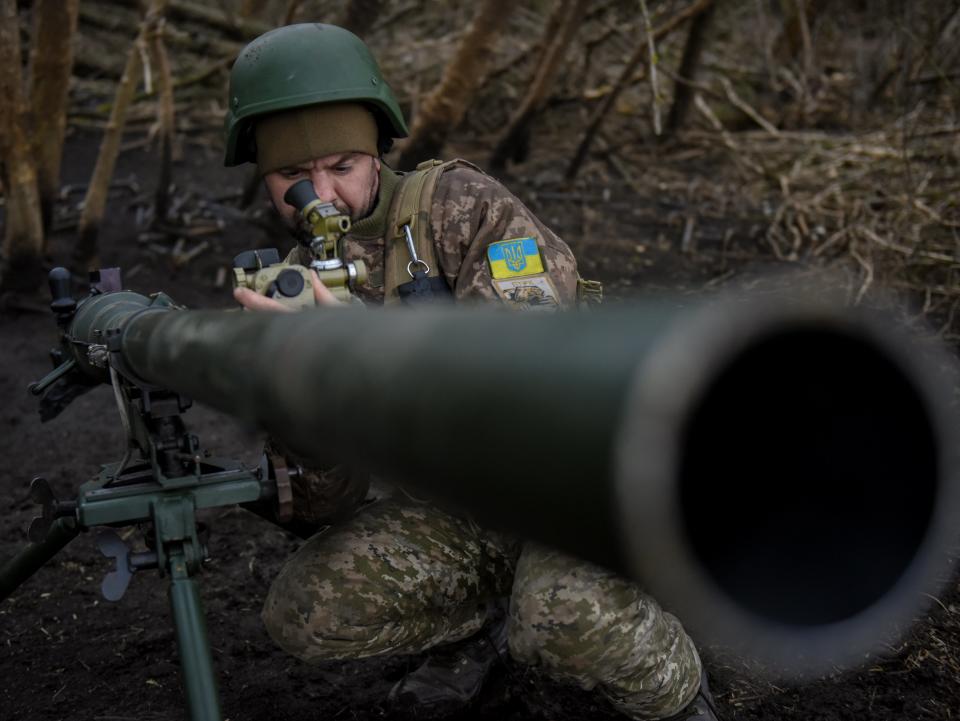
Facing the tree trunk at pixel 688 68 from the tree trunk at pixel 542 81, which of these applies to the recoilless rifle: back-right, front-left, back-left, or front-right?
back-right

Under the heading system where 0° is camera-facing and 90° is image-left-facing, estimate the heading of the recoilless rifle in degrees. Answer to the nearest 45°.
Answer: approximately 315°

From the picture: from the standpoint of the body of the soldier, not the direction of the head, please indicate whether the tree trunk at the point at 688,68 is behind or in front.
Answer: behind

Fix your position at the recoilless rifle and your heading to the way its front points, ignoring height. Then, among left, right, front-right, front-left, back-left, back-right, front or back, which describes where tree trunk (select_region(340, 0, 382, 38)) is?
back-left

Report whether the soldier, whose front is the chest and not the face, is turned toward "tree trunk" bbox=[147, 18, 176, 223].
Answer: no

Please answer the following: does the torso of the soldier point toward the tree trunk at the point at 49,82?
no

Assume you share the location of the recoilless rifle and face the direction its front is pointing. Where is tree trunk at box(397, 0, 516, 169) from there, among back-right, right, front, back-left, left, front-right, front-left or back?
back-left

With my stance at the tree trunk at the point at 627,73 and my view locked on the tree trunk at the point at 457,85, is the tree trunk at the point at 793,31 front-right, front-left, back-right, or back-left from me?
back-right

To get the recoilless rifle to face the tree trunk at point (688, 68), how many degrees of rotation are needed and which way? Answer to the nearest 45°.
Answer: approximately 135° to its left

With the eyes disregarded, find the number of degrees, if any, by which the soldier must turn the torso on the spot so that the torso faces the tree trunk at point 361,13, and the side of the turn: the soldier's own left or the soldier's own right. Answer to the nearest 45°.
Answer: approximately 135° to the soldier's own right

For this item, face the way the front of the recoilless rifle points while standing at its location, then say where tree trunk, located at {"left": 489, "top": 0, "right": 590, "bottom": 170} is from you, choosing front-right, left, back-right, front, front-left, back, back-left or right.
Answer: back-left

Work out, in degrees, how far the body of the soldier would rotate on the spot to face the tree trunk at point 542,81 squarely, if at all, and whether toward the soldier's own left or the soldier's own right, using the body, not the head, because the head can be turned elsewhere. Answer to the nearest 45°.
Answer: approximately 135° to the soldier's own right
